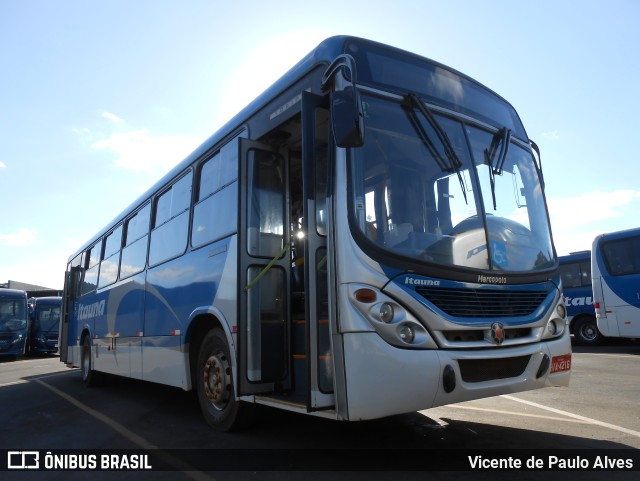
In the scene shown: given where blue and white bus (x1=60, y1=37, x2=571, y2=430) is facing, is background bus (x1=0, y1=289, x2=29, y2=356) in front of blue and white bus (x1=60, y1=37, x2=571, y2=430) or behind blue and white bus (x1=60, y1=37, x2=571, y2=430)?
behind

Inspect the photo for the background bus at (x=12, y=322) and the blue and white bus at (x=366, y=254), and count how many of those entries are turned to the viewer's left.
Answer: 0

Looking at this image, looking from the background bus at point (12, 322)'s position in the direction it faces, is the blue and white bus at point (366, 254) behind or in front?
in front

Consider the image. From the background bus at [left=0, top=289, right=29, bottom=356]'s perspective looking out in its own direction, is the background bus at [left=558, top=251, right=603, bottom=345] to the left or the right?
on its left

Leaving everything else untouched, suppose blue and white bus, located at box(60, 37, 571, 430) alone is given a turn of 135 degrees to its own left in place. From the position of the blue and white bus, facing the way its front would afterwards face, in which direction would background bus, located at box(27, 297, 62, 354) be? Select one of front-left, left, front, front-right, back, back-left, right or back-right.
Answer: front-left

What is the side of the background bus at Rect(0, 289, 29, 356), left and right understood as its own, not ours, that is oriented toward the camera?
front

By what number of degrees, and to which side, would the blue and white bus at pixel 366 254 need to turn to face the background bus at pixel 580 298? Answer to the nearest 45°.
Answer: approximately 90° to its left

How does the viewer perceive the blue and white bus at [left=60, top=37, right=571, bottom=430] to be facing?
facing the viewer and to the right of the viewer

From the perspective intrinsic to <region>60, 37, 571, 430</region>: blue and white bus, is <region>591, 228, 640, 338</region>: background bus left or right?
on its left

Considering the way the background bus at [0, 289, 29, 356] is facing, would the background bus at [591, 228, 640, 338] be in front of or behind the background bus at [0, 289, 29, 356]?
in front
